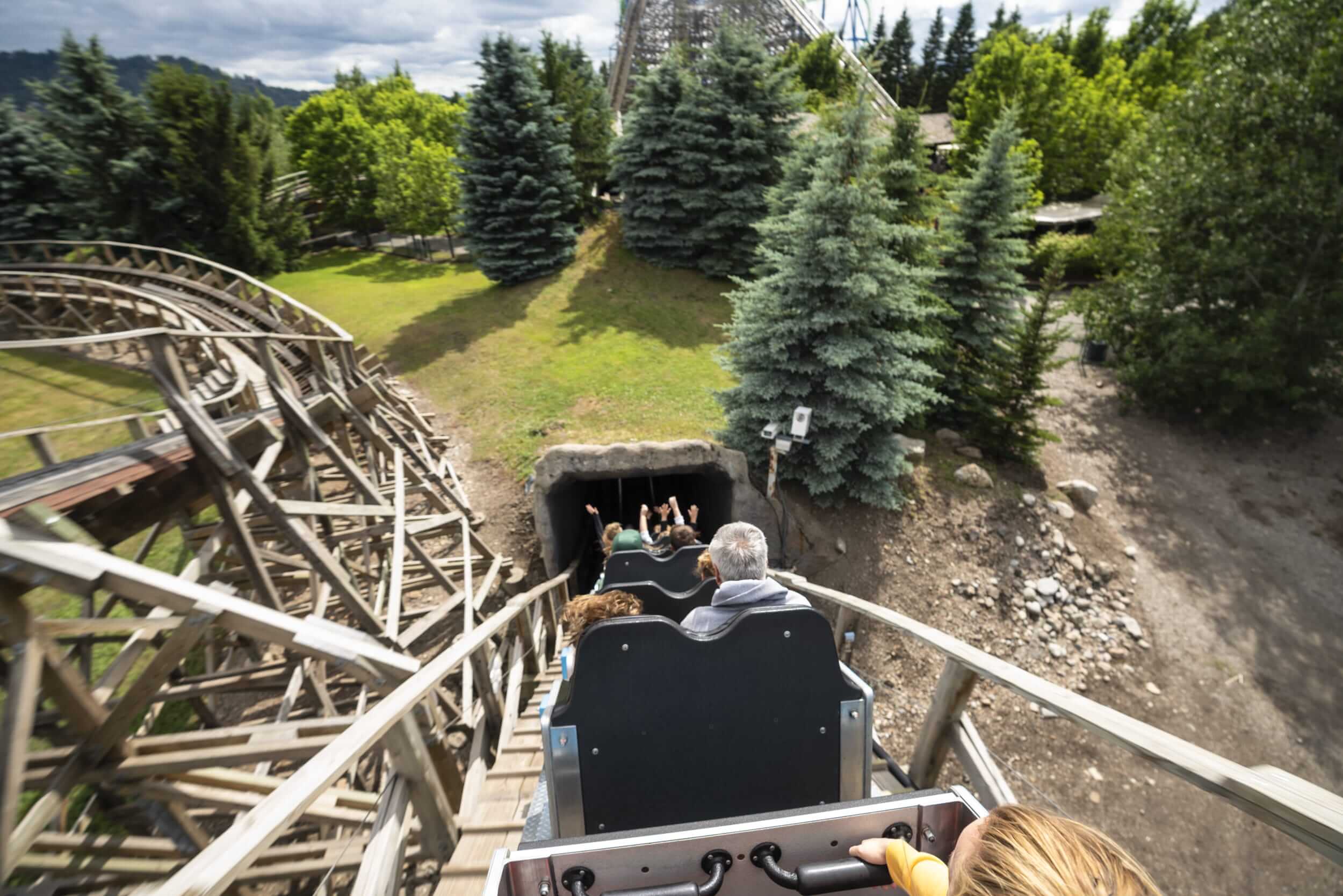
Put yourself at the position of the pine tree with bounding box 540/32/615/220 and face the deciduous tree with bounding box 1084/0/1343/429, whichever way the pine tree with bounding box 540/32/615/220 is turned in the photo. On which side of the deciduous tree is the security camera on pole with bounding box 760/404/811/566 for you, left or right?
right

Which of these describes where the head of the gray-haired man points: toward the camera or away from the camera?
away from the camera

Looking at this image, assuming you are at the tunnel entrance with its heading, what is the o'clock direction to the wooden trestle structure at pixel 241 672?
The wooden trestle structure is roughly at 1 o'clock from the tunnel entrance.

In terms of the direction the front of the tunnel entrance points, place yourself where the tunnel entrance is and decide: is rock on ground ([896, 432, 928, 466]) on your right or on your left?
on your left

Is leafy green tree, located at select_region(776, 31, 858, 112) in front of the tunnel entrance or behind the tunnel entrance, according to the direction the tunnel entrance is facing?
behind

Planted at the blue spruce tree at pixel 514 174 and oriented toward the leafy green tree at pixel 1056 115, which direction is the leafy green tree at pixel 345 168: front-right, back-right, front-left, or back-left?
back-left

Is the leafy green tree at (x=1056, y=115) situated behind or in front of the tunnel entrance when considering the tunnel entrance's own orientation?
behind

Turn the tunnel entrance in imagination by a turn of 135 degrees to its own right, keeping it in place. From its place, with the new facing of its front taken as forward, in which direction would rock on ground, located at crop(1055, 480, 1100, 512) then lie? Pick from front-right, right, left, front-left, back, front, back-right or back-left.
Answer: back-right

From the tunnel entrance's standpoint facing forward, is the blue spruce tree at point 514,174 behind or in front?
behind

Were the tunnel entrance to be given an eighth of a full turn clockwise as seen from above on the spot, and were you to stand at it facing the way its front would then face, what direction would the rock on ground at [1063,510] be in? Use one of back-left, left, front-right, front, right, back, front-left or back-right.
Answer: back-left

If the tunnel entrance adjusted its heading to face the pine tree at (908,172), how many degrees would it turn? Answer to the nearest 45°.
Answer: approximately 135° to its left

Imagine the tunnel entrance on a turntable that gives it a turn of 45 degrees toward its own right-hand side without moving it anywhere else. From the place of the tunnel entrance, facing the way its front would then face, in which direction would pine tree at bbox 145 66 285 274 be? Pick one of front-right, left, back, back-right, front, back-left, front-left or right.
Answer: right
